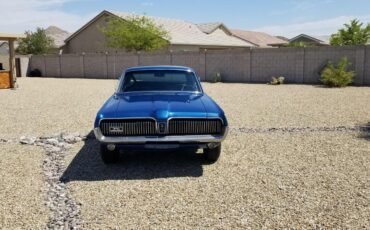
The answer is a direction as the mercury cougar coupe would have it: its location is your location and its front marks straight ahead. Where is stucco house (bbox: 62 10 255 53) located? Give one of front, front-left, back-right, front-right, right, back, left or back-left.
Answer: back

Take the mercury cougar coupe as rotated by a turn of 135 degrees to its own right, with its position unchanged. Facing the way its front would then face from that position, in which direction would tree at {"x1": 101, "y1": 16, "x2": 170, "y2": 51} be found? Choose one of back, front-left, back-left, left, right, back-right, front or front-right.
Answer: front-right

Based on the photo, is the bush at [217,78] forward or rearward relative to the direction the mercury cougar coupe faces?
rearward

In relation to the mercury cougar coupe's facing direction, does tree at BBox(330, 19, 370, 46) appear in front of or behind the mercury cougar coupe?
behind

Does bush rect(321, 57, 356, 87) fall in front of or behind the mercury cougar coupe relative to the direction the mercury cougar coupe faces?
behind

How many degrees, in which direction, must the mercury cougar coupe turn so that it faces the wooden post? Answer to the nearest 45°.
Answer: approximately 135° to its right

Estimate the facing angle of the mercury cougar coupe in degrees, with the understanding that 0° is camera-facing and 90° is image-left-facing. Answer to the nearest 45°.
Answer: approximately 0°
